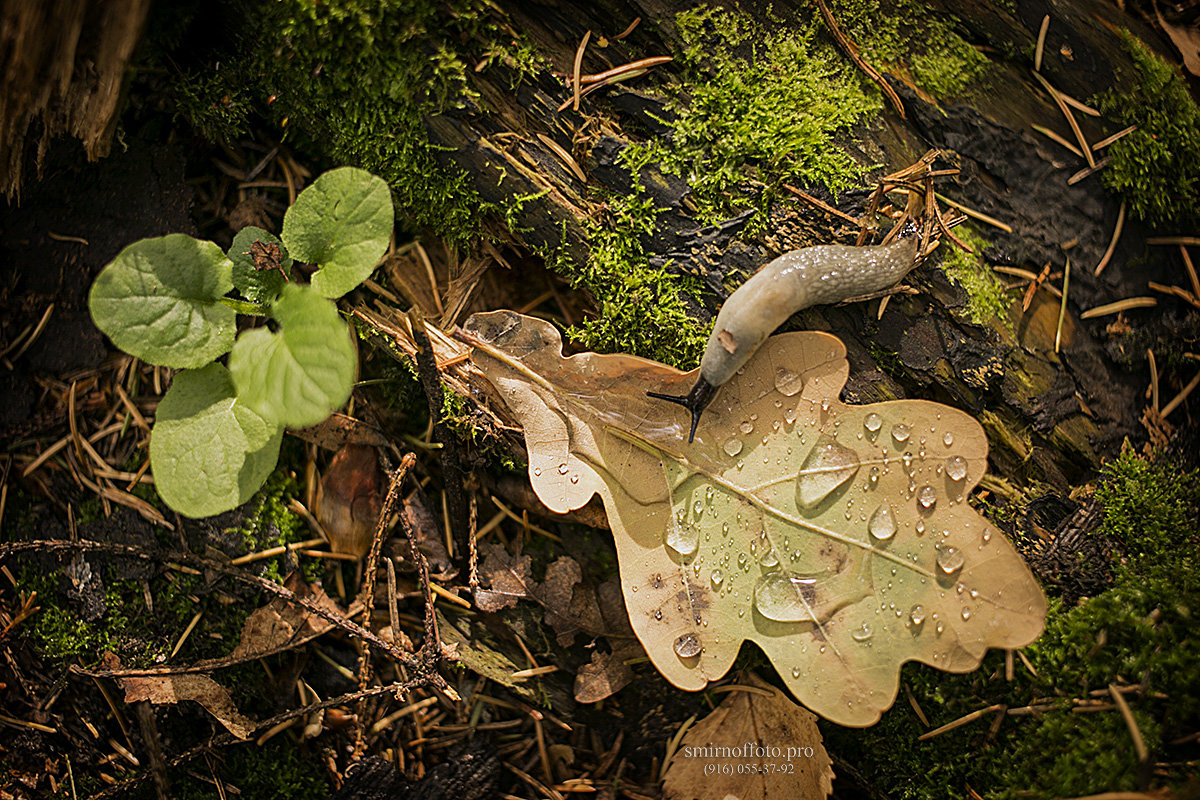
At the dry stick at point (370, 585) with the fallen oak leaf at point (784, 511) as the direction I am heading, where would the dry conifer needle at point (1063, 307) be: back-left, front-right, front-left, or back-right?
front-left

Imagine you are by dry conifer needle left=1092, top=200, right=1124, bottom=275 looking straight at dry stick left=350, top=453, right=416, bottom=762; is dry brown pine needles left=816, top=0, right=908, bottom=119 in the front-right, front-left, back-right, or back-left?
front-right

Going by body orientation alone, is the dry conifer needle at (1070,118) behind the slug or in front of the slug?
behind

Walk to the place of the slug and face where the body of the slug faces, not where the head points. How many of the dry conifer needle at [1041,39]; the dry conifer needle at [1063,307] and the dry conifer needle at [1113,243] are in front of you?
0

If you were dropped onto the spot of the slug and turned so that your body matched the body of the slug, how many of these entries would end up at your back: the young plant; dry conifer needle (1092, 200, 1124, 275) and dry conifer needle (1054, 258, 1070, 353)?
2

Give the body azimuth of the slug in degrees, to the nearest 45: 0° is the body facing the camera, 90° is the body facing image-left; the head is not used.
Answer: approximately 45°

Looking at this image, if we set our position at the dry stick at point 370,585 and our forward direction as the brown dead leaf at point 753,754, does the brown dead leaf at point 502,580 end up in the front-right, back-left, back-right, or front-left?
front-left

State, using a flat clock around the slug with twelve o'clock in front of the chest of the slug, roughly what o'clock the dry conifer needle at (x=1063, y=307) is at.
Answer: The dry conifer needle is roughly at 8 o'clock from the slug.

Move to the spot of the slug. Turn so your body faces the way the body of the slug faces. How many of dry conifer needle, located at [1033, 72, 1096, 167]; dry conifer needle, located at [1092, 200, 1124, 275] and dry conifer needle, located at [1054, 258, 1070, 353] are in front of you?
0

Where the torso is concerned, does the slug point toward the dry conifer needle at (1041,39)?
no
